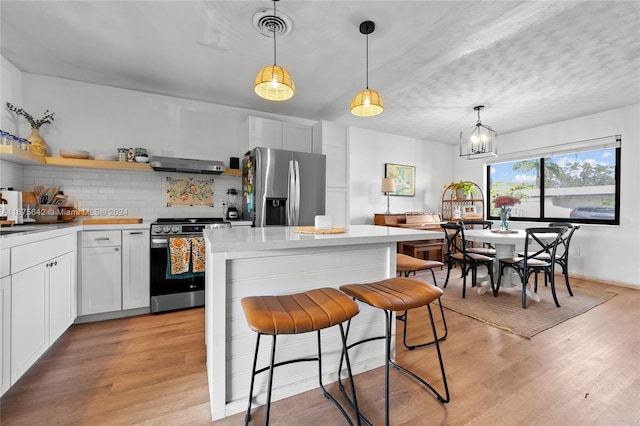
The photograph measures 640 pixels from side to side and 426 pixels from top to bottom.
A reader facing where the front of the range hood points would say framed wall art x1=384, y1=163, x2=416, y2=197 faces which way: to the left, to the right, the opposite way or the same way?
the same way

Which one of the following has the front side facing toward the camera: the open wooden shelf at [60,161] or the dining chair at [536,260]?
the open wooden shelf

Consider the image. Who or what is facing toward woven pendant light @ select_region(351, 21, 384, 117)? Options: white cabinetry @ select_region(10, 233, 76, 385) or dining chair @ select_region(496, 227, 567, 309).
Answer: the white cabinetry

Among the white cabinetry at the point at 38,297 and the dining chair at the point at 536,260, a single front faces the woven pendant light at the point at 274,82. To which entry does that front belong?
the white cabinetry

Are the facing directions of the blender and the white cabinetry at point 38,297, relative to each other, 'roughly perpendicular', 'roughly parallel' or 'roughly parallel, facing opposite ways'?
roughly perpendicular

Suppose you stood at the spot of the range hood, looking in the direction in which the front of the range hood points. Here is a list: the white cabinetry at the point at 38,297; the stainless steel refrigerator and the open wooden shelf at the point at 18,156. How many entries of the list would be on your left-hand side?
1

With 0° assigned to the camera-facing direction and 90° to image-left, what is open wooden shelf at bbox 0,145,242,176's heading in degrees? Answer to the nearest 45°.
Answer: approximately 0°

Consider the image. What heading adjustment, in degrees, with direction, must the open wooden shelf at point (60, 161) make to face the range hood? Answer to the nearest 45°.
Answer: approximately 90° to its left

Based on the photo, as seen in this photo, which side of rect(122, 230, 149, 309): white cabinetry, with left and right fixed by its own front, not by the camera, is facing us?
front

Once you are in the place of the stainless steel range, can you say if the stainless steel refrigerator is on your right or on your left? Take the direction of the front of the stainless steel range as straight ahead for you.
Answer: on your left

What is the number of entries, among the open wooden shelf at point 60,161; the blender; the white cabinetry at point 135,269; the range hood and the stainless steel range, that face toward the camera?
5

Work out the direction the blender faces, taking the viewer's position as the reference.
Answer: facing the viewer

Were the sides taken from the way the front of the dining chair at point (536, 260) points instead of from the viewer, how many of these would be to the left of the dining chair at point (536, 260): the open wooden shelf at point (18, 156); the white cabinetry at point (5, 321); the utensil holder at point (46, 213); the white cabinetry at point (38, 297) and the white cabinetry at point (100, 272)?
5

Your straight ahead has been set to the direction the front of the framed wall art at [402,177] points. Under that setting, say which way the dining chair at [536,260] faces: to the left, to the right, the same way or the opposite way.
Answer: the opposite way

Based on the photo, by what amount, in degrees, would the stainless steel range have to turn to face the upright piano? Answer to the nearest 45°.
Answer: approximately 90° to its left

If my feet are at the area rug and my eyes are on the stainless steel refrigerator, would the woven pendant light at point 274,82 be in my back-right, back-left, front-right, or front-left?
front-left

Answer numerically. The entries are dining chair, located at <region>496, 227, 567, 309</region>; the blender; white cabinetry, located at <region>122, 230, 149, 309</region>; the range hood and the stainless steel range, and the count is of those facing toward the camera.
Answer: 4

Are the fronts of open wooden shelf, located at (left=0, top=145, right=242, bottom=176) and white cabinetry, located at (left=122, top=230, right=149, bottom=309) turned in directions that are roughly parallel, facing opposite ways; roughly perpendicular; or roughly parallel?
roughly parallel

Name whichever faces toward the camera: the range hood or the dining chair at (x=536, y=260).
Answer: the range hood

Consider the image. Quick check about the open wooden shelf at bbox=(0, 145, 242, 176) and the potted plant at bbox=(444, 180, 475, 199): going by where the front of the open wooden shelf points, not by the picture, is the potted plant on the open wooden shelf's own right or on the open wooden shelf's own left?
on the open wooden shelf's own left
